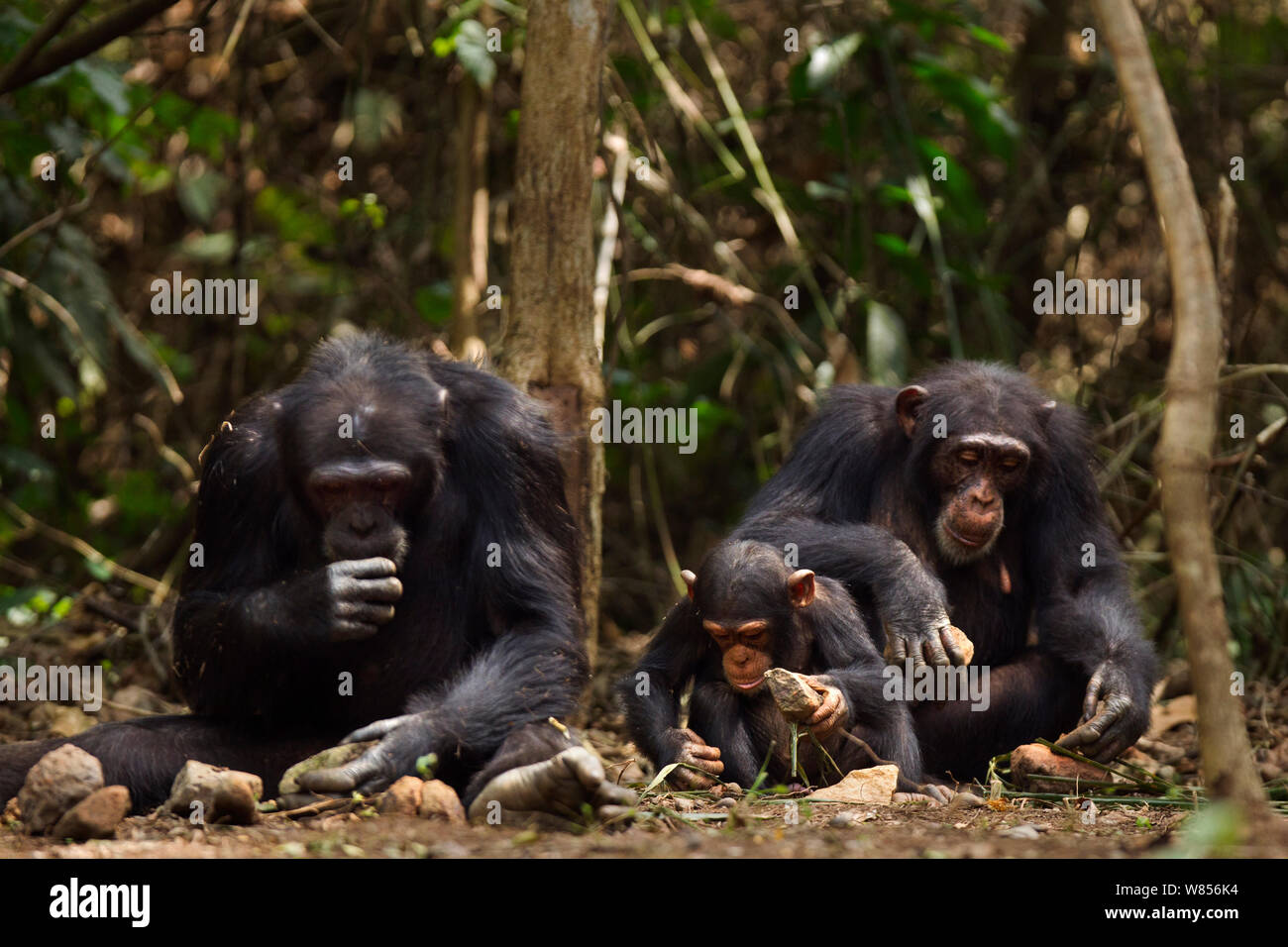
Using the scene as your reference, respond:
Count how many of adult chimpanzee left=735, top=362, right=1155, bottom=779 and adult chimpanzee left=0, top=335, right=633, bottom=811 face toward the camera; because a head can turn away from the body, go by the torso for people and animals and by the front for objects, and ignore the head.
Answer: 2

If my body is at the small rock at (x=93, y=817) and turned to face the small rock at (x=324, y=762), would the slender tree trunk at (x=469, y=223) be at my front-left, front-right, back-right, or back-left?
front-left

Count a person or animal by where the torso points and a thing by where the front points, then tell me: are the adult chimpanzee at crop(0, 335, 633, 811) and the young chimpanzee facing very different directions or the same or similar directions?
same or similar directions

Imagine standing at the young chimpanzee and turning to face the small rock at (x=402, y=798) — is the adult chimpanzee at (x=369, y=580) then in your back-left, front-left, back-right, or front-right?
front-right

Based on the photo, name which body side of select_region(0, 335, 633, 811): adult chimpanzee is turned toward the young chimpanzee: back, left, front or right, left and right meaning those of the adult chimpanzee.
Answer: left

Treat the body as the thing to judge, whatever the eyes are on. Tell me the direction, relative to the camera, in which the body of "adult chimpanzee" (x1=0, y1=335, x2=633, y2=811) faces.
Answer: toward the camera

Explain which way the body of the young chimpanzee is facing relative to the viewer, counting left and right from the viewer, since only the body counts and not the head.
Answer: facing the viewer

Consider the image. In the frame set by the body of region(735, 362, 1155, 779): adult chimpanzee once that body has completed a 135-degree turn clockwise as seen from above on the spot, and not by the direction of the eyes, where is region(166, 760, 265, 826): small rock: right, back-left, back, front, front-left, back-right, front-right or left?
left

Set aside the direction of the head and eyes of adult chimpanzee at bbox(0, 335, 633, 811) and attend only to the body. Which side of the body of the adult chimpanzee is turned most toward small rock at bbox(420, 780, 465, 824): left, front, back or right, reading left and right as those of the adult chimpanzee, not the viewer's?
front

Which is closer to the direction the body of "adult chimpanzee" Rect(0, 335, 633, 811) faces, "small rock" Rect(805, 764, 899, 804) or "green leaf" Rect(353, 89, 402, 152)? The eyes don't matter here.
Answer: the small rock

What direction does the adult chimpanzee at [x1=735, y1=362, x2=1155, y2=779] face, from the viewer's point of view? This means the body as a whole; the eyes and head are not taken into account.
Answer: toward the camera

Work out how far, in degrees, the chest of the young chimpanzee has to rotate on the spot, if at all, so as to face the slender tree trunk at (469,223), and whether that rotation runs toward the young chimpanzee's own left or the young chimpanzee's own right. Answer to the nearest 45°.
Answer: approximately 135° to the young chimpanzee's own right

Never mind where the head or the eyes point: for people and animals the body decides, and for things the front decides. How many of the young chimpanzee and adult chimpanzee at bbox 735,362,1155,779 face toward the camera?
2
